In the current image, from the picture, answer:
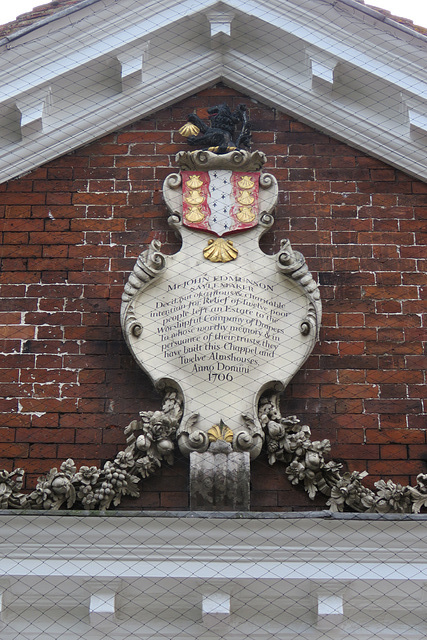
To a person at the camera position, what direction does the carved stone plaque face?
facing the viewer
